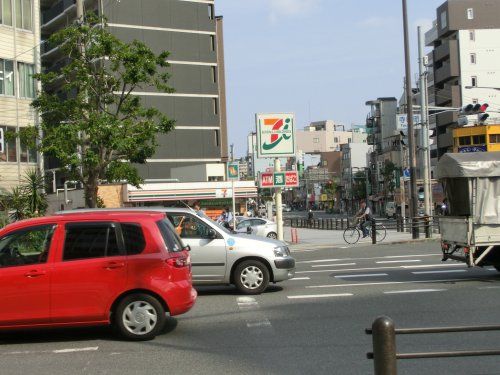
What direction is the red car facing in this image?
to the viewer's left

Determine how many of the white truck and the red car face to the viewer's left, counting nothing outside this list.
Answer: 1

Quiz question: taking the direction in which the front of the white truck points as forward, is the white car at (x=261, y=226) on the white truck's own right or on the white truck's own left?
on the white truck's own left

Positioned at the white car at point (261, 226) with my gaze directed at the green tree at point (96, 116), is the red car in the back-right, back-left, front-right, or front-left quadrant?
front-left

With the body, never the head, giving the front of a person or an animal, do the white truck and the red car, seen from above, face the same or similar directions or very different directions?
very different directions

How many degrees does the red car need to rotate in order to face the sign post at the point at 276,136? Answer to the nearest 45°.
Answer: approximately 135° to its right

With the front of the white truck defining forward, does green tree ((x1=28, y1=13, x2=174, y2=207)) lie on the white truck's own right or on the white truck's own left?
on the white truck's own left

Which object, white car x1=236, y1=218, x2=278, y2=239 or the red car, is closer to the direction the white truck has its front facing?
the white car

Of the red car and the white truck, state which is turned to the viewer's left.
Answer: the red car

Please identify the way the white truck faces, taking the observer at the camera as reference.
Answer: facing away from the viewer and to the right of the viewer

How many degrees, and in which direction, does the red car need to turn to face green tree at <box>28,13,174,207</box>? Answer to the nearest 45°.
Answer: approximately 90° to its right
